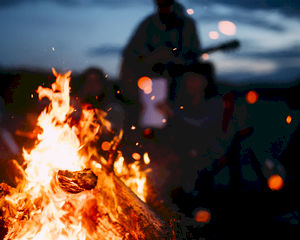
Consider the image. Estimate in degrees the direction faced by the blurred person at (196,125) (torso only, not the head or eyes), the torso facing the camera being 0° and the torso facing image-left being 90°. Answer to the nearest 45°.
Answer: approximately 45°

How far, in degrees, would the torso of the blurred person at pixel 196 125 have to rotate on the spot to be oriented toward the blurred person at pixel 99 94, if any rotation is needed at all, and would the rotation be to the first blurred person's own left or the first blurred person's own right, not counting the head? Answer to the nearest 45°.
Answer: approximately 45° to the first blurred person's own right
